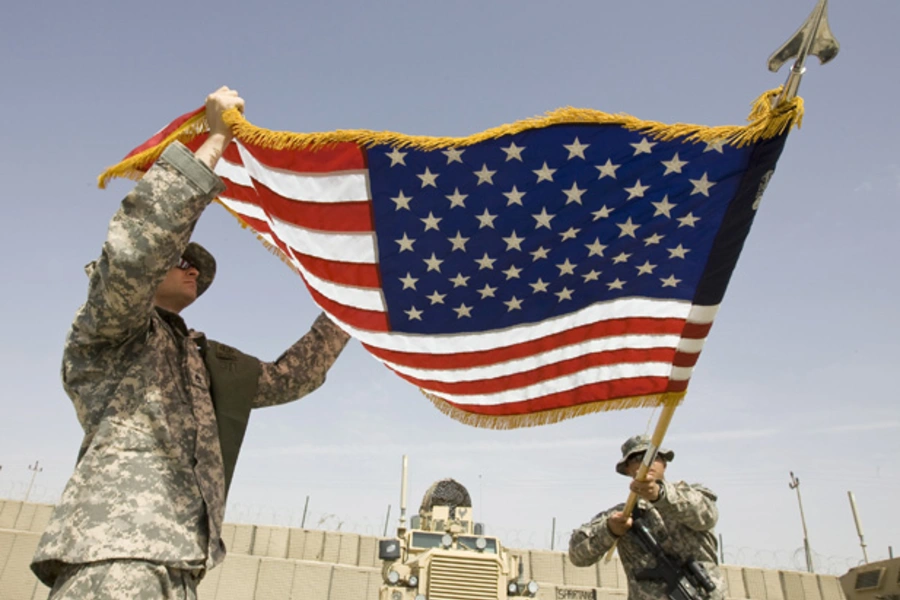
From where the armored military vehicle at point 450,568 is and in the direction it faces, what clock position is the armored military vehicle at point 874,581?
the armored military vehicle at point 874,581 is roughly at 9 o'clock from the armored military vehicle at point 450,568.

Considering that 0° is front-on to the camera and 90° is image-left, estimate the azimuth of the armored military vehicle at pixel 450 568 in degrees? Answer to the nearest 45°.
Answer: approximately 0°

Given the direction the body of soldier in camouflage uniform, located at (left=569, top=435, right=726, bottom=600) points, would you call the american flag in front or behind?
in front

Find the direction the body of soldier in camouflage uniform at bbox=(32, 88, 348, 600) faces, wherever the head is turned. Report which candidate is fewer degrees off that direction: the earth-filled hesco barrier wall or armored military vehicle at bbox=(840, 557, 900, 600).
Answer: the armored military vehicle

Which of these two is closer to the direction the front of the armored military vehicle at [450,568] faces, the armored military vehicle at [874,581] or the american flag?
the american flag

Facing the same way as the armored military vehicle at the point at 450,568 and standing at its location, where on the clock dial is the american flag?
The american flag is roughly at 12 o'clock from the armored military vehicle.

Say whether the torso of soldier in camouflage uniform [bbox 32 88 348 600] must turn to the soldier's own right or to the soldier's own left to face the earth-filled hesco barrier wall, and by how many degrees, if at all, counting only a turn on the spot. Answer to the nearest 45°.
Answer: approximately 135° to the soldier's own left

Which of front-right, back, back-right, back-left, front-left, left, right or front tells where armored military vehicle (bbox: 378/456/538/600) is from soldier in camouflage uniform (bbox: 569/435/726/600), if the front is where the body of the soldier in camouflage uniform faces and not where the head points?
right

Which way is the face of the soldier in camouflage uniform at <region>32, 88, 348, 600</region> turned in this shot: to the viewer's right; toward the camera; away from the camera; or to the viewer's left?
to the viewer's right

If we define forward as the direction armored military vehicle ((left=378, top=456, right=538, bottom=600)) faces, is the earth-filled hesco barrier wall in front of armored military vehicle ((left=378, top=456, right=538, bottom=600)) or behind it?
behind

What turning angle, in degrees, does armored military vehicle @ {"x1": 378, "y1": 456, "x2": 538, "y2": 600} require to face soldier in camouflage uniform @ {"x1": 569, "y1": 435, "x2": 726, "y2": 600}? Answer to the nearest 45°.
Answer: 0° — it already faces them

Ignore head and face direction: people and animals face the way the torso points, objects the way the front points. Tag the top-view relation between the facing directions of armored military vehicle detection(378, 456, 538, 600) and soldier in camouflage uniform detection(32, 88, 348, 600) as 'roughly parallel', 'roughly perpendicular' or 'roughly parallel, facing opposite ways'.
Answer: roughly perpendicular

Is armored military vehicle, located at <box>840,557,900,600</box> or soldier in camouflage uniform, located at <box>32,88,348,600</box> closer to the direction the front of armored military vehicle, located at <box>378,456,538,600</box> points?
the soldier in camouflage uniform

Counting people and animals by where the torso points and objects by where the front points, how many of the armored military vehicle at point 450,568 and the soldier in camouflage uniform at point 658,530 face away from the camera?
0

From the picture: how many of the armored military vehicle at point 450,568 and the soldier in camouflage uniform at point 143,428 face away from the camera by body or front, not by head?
0

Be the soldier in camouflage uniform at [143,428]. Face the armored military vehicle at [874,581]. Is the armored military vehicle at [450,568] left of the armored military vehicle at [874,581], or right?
left
